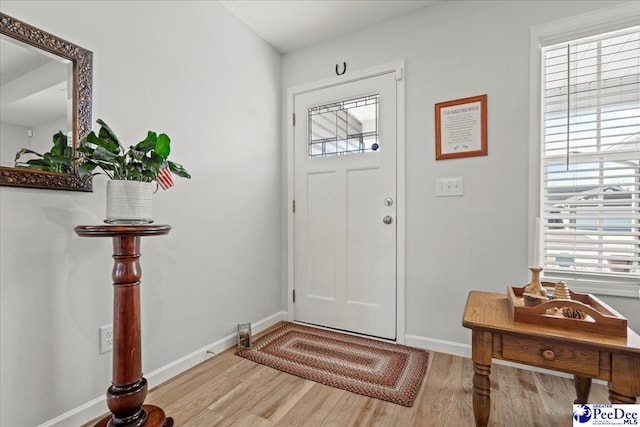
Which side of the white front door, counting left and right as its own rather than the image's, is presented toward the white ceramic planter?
front

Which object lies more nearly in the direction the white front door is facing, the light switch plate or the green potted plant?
the green potted plant

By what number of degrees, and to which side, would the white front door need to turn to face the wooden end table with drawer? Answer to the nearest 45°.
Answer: approximately 90° to its left

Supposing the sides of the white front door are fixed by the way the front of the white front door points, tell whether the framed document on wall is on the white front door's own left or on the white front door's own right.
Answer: on the white front door's own left

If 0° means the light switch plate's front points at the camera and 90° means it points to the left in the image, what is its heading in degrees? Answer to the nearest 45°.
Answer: approximately 0°

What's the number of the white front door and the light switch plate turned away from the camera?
0

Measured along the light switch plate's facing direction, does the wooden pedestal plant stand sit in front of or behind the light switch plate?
in front

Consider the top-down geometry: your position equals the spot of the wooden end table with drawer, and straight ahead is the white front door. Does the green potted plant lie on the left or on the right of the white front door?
left

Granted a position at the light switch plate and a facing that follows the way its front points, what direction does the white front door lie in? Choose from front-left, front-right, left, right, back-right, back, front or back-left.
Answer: right
